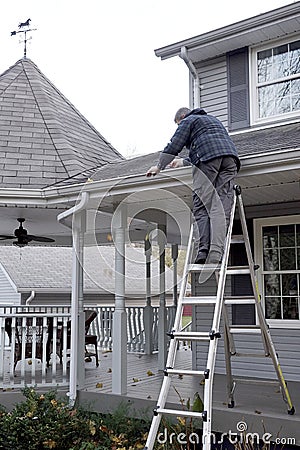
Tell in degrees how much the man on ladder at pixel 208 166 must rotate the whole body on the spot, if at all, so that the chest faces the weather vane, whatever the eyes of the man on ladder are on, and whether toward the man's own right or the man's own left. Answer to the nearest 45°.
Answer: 0° — they already face it

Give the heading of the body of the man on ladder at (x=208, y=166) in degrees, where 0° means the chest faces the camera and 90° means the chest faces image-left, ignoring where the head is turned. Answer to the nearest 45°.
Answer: approximately 135°

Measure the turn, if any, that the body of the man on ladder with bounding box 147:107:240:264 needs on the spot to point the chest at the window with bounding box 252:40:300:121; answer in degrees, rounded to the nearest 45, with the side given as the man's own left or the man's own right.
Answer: approximately 45° to the man's own right

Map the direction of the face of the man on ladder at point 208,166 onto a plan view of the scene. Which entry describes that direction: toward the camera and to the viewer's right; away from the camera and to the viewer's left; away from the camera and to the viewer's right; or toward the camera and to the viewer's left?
away from the camera and to the viewer's left

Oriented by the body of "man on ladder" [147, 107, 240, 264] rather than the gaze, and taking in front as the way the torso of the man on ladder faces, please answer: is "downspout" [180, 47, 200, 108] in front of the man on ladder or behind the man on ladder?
in front
